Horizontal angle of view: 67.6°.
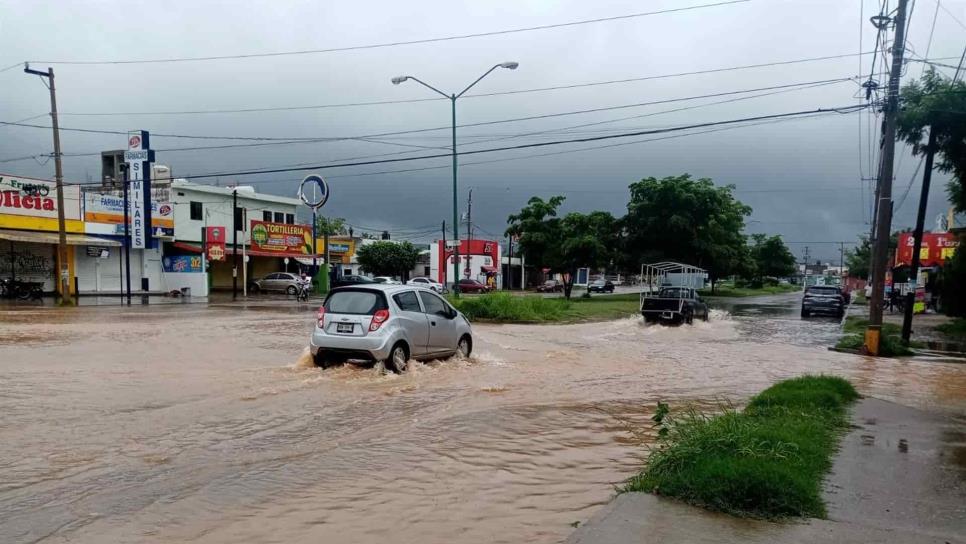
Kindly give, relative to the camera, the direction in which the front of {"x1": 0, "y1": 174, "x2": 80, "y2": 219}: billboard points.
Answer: facing the viewer and to the right of the viewer

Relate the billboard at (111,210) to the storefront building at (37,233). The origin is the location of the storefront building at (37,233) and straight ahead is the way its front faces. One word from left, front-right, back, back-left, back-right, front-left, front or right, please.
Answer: left

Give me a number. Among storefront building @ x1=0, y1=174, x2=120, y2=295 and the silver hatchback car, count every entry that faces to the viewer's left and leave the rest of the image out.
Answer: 0

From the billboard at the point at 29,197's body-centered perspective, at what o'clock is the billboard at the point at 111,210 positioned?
the billboard at the point at 111,210 is roughly at 9 o'clock from the billboard at the point at 29,197.

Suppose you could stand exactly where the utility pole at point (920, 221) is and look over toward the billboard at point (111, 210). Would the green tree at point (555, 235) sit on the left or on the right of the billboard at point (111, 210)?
right

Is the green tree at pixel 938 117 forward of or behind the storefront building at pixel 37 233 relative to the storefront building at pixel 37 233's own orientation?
forward

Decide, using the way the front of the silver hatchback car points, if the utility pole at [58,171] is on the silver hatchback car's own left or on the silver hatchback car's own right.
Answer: on the silver hatchback car's own left

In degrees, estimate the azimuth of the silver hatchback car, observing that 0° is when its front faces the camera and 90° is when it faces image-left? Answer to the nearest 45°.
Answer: approximately 225°

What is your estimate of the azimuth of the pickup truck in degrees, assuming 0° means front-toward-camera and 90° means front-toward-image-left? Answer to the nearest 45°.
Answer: approximately 225°

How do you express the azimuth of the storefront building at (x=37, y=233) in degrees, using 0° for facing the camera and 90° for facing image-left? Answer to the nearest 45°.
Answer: approximately 315°

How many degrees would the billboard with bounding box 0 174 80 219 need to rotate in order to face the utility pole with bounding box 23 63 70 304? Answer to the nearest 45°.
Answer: approximately 45° to its right

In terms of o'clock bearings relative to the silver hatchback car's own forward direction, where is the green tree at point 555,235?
The green tree is roughly at 11 o'clock from the silver hatchback car.
